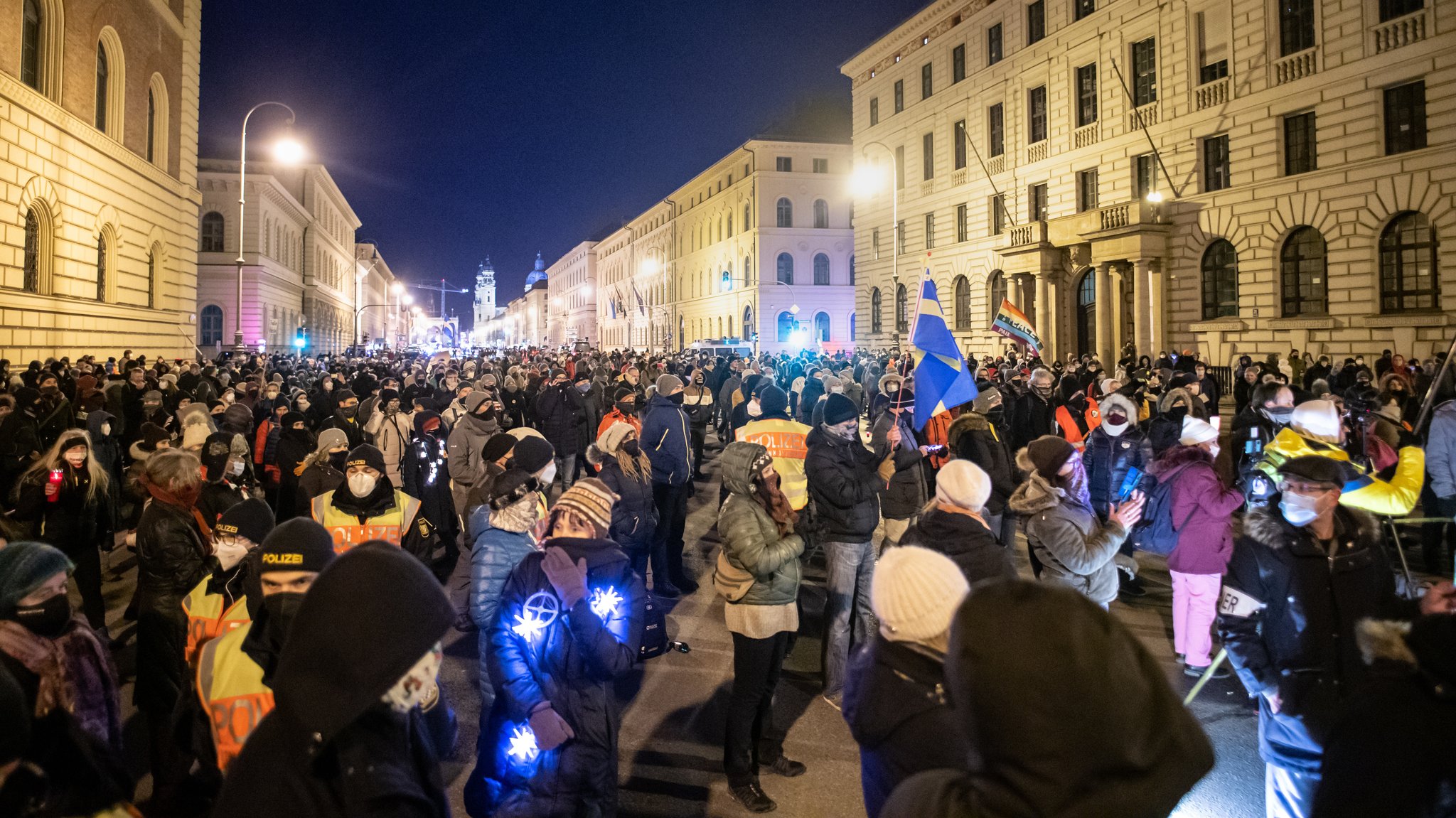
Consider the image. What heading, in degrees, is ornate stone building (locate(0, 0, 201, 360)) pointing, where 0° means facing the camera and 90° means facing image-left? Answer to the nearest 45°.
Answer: approximately 315°

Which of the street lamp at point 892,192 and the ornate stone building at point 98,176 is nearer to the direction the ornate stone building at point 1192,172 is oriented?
the ornate stone building

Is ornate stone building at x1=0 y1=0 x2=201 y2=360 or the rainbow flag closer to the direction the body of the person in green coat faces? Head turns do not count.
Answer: the rainbow flag

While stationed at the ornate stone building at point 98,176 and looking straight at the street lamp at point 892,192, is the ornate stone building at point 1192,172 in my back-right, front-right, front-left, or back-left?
front-right

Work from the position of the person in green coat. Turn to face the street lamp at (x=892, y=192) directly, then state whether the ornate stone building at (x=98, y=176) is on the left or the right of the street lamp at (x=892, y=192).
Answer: left

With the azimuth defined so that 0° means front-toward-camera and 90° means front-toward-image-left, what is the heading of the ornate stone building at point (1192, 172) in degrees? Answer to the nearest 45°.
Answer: approximately 45°

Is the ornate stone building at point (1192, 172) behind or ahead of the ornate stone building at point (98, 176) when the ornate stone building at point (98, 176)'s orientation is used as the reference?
ahead
